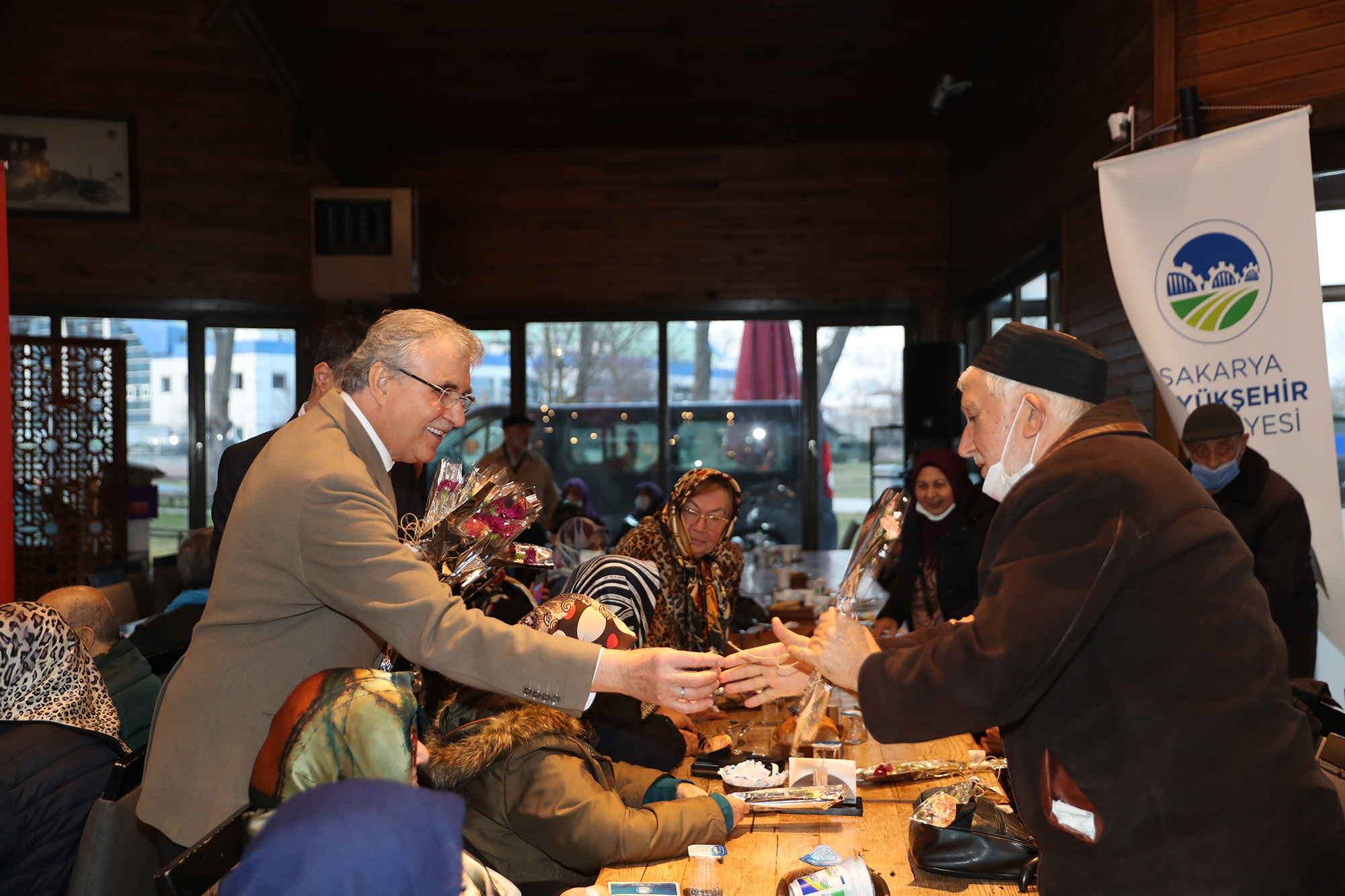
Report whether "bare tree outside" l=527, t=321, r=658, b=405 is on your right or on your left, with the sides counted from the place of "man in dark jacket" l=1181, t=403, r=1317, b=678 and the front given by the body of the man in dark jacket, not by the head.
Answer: on your right

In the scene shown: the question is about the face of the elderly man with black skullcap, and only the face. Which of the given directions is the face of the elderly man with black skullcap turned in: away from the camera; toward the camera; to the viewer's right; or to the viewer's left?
to the viewer's left

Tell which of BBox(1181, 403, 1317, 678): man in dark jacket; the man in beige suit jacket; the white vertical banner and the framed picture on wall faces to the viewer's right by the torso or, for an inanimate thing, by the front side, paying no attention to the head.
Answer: the man in beige suit jacket

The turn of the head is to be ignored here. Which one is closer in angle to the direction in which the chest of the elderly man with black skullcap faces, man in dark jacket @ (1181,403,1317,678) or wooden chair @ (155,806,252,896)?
the wooden chair

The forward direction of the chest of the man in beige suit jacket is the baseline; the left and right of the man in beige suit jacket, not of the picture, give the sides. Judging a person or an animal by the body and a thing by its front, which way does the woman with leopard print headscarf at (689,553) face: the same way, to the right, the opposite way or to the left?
to the right

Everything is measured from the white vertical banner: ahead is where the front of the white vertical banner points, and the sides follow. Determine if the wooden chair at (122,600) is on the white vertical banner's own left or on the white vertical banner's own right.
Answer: on the white vertical banner's own right

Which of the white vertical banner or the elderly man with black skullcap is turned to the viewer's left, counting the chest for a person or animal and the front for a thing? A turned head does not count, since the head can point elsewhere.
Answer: the elderly man with black skullcap

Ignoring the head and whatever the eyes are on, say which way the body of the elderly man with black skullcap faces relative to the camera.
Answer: to the viewer's left

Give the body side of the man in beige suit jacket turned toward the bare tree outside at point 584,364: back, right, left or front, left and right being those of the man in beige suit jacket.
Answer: left

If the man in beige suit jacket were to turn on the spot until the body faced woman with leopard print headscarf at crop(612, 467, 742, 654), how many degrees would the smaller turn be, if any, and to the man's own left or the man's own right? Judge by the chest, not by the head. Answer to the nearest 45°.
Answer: approximately 45° to the man's own left
